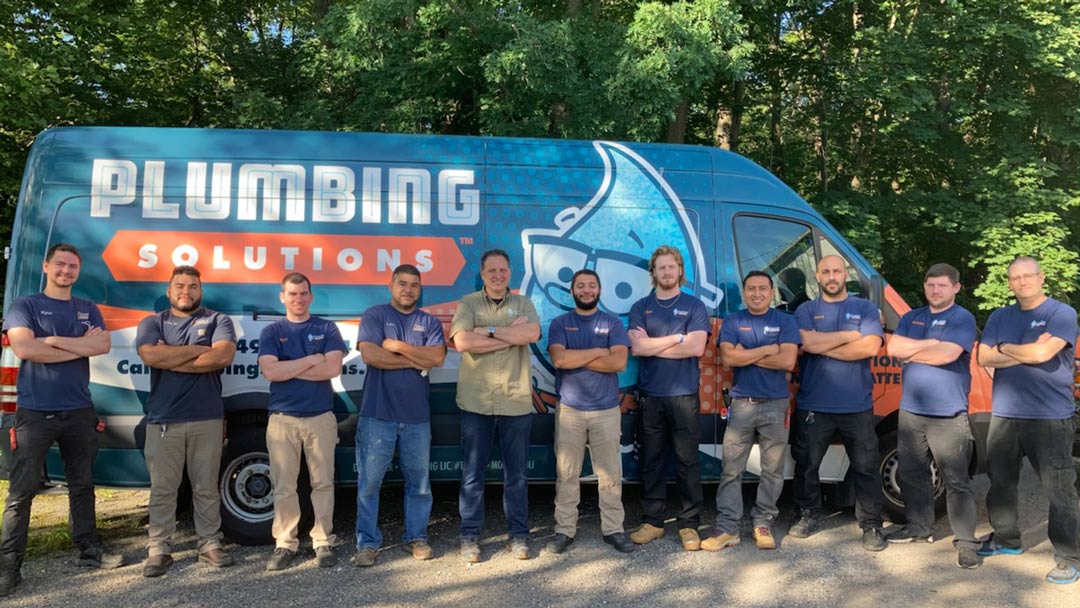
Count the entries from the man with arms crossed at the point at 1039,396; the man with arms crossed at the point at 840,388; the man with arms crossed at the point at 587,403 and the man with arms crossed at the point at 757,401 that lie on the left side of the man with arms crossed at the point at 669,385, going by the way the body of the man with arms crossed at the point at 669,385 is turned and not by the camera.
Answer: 3

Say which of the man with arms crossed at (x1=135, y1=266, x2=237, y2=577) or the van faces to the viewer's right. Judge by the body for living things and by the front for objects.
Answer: the van

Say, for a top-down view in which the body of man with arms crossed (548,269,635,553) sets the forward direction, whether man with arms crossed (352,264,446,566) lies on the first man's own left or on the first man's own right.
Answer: on the first man's own right

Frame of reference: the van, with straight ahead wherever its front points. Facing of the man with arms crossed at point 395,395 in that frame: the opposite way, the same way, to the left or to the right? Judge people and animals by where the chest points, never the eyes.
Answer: to the right

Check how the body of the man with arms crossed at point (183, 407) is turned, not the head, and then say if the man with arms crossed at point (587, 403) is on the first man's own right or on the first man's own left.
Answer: on the first man's own left
